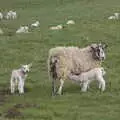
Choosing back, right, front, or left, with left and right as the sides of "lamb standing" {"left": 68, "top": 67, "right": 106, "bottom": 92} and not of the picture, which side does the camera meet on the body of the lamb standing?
left

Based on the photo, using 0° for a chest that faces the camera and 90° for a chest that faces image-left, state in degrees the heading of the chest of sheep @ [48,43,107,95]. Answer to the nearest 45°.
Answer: approximately 225°

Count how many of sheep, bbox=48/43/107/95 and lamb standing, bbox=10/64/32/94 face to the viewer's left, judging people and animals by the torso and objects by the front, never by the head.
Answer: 0

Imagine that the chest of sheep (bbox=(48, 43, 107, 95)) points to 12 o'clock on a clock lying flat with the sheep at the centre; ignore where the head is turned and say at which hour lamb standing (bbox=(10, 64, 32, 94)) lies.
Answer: The lamb standing is roughly at 7 o'clock from the sheep.

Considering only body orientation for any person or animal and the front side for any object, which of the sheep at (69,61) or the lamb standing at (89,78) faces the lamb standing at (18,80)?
the lamb standing at (89,78)

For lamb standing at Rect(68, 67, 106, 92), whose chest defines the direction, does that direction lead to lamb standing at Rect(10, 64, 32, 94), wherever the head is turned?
yes

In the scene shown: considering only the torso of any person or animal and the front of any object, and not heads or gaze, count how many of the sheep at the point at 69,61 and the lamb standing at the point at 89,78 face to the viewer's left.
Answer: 1

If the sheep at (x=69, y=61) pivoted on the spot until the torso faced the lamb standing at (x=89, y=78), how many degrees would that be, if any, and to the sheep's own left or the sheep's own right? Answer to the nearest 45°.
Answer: approximately 90° to the sheep's own right
